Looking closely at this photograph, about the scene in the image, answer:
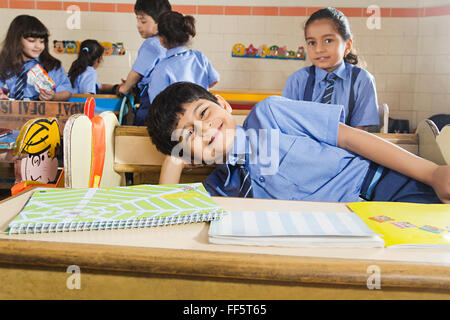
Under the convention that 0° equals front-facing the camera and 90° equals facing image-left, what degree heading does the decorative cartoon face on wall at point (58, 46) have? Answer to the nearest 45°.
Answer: approximately 0°

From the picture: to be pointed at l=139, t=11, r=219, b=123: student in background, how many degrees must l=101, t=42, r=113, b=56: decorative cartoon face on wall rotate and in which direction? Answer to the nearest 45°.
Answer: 0° — it already faces them

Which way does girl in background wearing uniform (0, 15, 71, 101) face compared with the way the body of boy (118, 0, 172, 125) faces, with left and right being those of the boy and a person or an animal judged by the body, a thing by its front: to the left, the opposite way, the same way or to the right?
to the left

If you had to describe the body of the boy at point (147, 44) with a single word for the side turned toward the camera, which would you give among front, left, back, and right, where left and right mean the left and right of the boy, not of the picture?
left

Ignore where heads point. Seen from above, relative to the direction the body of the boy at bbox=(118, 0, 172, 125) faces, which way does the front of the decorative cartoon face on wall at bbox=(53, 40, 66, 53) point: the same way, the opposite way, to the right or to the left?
to the left
